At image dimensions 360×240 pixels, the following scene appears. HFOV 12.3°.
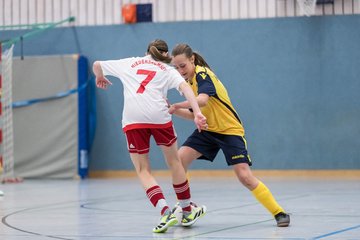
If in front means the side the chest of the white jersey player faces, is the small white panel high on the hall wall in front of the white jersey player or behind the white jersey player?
in front

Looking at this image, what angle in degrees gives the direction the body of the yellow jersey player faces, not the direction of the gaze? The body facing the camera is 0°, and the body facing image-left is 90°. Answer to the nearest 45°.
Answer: approximately 45°

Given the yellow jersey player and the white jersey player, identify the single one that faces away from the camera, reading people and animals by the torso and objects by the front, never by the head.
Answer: the white jersey player

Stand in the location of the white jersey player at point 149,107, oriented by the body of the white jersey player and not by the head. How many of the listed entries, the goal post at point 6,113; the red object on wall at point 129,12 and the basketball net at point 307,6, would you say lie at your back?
0

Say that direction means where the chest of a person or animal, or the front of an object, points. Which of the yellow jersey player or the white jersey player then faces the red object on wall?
the white jersey player

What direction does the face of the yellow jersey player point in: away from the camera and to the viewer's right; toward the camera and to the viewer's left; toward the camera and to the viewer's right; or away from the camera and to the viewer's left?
toward the camera and to the viewer's left

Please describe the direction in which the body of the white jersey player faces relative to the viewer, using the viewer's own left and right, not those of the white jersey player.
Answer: facing away from the viewer

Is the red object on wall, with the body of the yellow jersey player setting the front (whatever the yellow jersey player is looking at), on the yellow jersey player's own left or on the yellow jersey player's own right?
on the yellow jersey player's own right

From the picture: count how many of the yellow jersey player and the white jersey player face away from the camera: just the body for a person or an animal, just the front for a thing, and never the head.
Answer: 1

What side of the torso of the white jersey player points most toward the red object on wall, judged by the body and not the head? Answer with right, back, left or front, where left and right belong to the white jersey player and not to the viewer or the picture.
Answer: front
